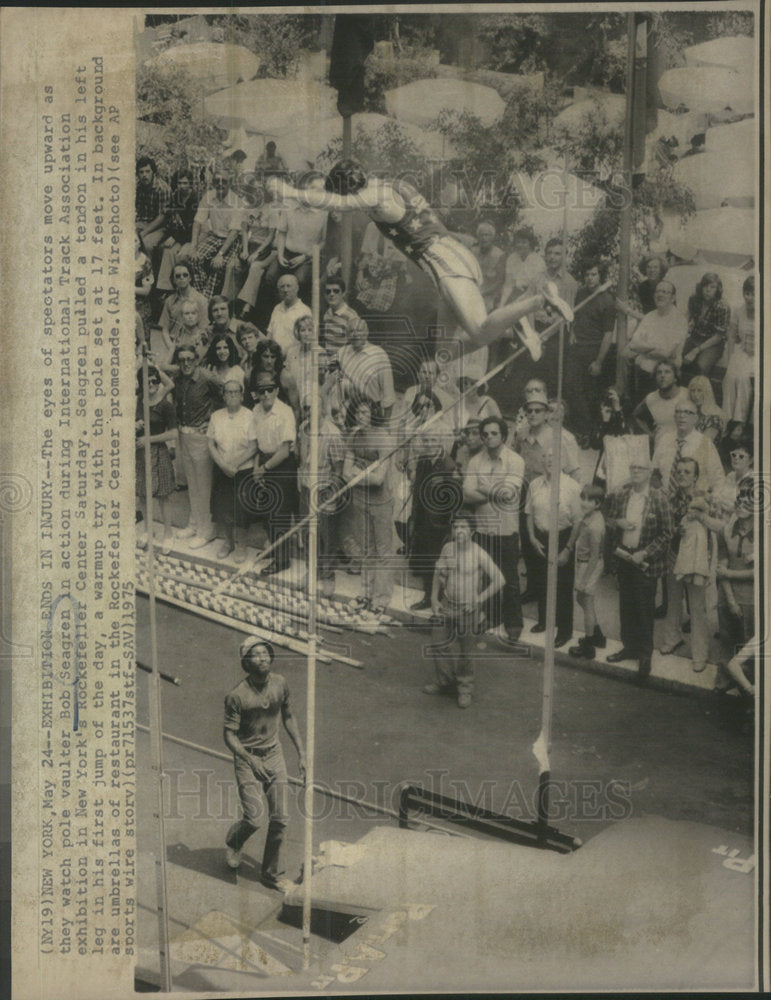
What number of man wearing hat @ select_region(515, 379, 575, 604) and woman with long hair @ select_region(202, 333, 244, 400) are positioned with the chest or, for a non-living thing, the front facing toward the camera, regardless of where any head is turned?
2

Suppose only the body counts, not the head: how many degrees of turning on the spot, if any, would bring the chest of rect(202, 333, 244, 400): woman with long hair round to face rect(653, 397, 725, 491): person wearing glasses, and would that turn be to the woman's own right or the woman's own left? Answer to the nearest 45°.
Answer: approximately 90° to the woman's own left

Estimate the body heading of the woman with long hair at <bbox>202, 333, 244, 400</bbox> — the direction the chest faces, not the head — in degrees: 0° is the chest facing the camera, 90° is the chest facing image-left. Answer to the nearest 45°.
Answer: approximately 0°

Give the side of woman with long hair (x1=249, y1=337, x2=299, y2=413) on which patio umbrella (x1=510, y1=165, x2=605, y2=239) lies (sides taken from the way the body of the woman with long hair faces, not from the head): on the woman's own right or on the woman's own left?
on the woman's own left
